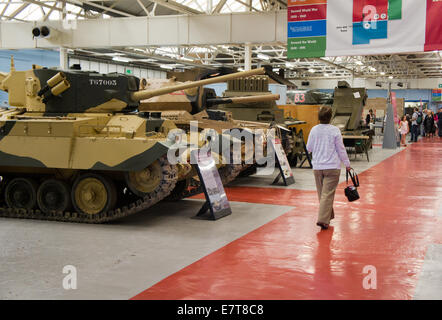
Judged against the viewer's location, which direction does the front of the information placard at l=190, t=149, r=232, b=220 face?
facing the viewer and to the right of the viewer

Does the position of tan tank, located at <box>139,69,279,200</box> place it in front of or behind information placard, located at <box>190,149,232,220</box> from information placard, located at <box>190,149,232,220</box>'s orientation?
behind

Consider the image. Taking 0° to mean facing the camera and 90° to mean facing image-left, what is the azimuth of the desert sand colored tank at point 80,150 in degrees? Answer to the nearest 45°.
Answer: approximately 270°

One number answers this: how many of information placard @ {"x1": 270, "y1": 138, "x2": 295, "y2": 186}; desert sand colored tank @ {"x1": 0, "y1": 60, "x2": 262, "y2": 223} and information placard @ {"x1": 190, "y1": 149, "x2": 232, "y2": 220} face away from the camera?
0

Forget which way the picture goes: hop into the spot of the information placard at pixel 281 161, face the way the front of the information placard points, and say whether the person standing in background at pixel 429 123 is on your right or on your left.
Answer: on your left

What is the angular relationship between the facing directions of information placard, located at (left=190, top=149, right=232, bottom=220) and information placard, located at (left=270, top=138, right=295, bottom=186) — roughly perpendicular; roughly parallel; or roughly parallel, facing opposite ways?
roughly parallel

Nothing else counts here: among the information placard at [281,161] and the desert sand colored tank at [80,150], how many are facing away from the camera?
0

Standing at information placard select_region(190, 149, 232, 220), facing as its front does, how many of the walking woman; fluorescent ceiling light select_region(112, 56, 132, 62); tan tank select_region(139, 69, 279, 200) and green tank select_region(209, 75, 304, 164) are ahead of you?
1

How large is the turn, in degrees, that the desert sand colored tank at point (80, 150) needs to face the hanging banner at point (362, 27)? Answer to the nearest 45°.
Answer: approximately 45° to its left

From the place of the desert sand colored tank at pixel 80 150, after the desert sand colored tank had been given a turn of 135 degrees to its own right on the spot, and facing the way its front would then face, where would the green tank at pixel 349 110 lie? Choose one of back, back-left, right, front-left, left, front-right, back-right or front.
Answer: back

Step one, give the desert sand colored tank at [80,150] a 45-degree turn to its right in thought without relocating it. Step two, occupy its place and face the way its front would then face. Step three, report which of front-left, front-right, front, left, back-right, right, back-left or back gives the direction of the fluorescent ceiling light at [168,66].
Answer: back-left

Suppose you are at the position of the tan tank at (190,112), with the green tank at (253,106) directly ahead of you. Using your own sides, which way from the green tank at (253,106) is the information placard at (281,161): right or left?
right

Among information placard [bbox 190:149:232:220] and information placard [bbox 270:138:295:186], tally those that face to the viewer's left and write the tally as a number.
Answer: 0

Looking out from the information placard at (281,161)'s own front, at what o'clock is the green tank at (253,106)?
The green tank is roughly at 7 o'clock from the information placard.

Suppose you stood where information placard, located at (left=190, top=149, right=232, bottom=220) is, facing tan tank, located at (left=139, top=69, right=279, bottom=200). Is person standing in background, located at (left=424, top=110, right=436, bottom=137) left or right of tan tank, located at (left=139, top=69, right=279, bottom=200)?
right

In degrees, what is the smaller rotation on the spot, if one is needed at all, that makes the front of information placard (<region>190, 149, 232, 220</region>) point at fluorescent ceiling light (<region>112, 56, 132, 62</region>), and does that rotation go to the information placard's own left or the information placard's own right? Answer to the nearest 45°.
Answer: approximately 135° to the information placard's own left
